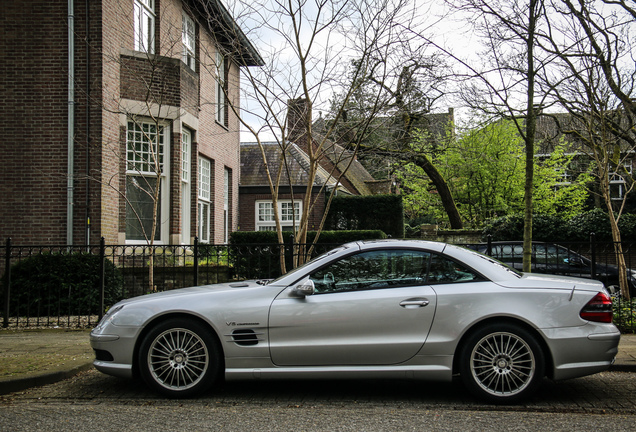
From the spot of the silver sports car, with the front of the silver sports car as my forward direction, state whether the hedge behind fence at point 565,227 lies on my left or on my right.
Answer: on my right

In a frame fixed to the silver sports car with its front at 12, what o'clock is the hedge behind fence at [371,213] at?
The hedge behind fence is roughly at 3 o'clock from the silver sports car.

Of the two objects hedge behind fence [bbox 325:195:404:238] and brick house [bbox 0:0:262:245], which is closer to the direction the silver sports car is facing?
the brick house

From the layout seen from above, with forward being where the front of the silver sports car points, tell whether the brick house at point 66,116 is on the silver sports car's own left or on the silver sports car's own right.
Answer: on the silver sports car's own right

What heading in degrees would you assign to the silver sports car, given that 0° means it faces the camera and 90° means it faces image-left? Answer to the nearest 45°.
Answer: approximately 90°

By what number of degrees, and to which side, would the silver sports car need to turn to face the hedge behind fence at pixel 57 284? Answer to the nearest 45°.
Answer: approximately 45° to its right
